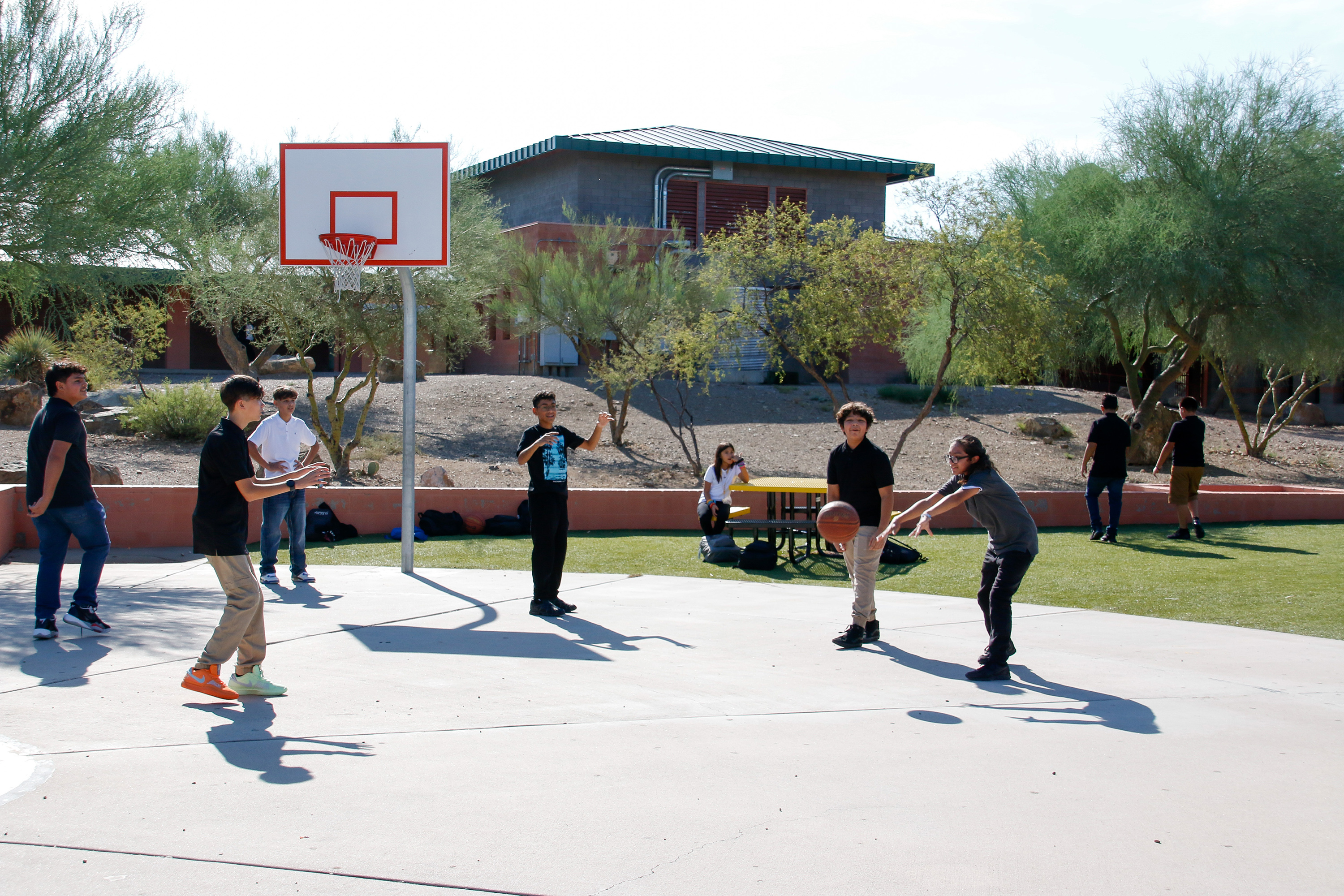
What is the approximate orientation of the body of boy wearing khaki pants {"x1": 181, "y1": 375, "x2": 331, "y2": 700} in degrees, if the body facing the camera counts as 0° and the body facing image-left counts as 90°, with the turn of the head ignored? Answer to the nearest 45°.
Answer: approximately 270°

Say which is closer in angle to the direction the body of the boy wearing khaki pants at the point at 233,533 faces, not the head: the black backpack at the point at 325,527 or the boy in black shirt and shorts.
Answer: the boy in black shirt and shorts

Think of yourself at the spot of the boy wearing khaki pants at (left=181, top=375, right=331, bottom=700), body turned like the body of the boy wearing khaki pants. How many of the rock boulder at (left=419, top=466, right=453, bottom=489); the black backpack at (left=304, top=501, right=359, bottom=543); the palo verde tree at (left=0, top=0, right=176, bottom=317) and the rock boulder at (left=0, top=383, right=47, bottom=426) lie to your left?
4

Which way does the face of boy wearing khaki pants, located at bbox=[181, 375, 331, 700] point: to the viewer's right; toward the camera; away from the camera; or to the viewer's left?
to the viewer's right

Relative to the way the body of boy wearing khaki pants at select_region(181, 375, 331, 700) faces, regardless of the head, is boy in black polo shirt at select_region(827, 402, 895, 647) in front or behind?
in front

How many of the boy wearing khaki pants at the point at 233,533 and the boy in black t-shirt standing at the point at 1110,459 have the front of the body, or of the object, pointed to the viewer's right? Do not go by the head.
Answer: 1
